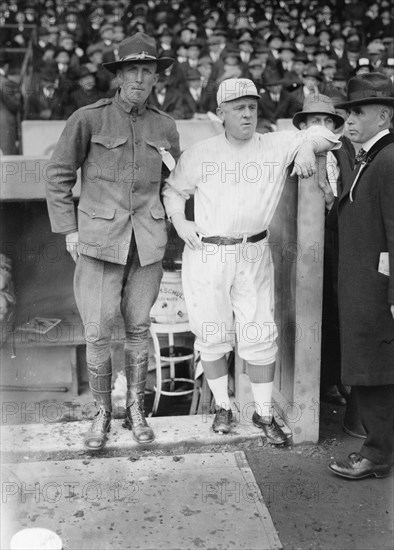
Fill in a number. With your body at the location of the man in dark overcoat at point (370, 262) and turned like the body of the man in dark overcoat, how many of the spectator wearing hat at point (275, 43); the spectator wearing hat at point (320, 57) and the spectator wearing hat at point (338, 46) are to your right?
3

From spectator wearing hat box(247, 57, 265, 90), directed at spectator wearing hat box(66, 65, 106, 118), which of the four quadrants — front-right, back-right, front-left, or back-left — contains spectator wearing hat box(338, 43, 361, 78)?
back-right

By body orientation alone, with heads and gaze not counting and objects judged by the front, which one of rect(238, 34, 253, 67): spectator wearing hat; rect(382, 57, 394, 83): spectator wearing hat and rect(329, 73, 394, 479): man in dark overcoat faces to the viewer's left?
the man in dark overcoat

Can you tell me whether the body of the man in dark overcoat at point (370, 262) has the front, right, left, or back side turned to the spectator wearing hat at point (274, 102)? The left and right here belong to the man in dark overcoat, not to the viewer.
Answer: right

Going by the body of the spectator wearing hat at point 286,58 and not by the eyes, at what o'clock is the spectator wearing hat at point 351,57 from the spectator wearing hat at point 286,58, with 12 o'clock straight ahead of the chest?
the spectator wearing hat at point 351,57 is roughly at 8 o'clock from the spectator wearing hat at point 286,58.

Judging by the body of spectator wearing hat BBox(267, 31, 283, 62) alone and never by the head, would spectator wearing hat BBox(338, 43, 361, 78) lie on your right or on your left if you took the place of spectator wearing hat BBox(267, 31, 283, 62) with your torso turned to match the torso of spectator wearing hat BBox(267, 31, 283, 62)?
on your left

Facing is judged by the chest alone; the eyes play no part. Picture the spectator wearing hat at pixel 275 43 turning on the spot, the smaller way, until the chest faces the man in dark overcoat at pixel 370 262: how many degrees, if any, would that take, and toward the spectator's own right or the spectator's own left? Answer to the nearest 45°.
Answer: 0° — they already face them

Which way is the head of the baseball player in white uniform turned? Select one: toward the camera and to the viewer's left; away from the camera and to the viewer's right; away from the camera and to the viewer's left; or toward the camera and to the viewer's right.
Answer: toward the camera and to the viewer's right

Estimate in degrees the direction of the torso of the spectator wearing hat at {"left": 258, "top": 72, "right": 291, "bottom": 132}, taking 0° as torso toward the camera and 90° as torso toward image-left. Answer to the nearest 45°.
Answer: approximately 0°

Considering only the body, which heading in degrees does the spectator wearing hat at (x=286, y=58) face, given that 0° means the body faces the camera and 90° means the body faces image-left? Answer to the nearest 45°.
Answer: approximately 0°

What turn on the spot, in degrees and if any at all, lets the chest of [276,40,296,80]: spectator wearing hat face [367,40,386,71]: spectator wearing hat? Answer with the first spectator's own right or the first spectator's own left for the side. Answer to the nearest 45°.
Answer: approximately 135° to the first spectator's own left
